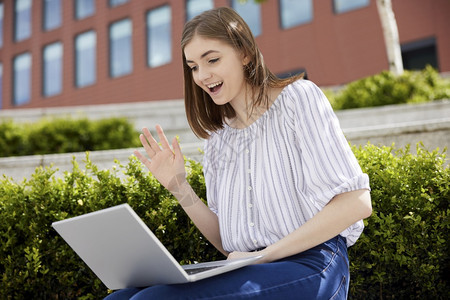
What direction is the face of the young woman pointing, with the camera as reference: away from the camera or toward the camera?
toward the camera

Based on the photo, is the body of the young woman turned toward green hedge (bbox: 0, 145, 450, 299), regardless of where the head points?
no

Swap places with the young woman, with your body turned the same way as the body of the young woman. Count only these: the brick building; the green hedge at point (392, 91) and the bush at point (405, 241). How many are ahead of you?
0

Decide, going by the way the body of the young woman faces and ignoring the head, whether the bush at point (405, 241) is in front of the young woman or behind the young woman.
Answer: behind

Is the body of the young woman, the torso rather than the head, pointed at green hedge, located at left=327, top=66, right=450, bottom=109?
no

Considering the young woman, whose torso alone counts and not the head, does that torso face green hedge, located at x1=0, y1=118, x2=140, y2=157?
no

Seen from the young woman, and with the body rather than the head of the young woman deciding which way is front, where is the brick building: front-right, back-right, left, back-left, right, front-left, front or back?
back-right
